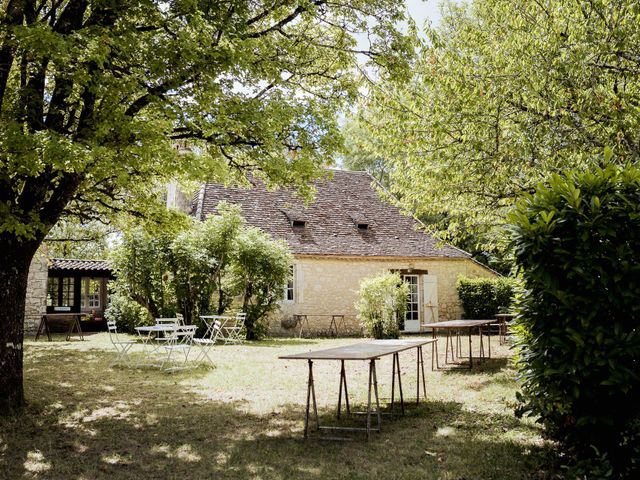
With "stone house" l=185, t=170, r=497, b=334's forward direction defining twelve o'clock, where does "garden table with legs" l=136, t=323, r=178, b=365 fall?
The garden table with legs is roughly at 1 o'clock from the stone house.

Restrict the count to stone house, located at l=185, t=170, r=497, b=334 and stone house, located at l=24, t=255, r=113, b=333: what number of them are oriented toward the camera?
2

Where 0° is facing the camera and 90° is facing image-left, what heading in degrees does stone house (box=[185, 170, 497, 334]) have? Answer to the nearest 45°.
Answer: approximately 0°

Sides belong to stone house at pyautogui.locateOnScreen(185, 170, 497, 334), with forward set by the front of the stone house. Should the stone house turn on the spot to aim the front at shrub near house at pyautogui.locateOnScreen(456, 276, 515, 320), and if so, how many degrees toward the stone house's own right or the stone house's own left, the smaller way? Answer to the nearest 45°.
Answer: approximately 90° to the stone house's own left

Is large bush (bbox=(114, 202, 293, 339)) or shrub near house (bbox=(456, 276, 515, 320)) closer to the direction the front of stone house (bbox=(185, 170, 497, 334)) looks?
the large bush

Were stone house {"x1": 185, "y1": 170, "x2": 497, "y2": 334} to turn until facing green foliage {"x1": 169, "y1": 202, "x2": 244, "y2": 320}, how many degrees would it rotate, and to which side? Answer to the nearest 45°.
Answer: approximately 45° to its right

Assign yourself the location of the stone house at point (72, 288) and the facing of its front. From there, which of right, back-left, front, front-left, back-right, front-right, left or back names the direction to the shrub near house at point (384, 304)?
front-left

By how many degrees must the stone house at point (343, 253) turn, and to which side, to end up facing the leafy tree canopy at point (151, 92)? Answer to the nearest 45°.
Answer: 0° — it already faces it
